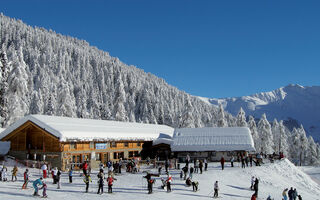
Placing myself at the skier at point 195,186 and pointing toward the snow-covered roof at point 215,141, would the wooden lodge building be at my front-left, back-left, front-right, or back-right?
front-left

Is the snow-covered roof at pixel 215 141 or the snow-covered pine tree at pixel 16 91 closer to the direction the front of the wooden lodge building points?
the snow-covered roof

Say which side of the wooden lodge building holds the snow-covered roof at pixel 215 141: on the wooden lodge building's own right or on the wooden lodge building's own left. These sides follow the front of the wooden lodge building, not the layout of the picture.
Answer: on the wooden lodge building's own left

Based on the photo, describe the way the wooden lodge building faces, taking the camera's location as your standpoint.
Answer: facing the viewer and to the right of the viewer

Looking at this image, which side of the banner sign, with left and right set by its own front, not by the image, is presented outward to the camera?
front

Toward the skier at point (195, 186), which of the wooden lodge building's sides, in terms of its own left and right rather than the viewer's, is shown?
front

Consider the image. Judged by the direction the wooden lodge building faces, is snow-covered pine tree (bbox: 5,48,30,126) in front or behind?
behind

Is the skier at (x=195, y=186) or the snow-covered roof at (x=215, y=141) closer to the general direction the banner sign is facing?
the skier
